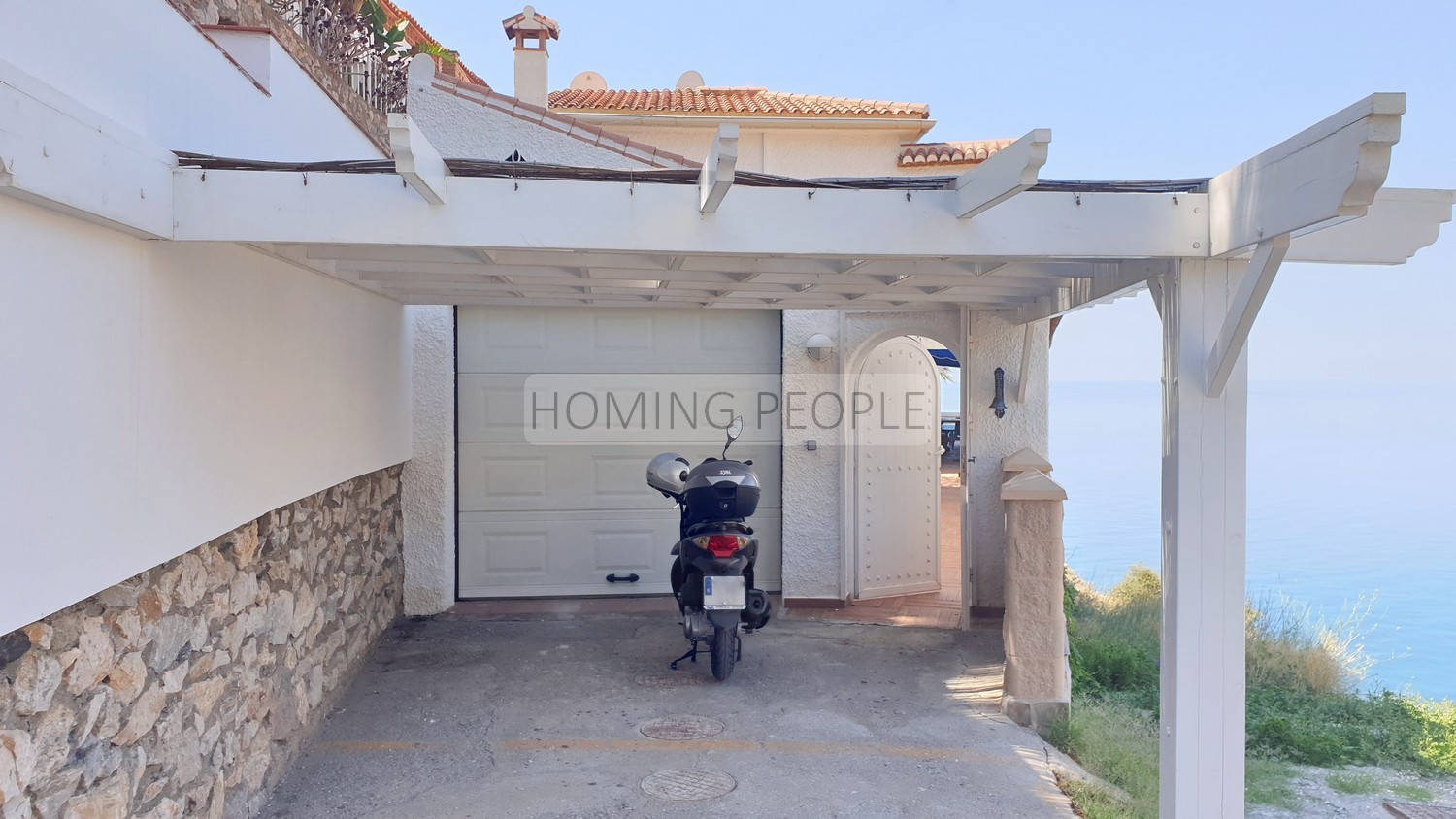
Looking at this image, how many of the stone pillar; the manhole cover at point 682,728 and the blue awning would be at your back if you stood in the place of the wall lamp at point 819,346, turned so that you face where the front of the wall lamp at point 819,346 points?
1

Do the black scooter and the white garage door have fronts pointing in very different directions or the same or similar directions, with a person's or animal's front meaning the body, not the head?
very different directions

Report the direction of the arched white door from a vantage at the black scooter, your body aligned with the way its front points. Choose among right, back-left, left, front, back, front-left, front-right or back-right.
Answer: front-right

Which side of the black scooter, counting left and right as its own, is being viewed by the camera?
back

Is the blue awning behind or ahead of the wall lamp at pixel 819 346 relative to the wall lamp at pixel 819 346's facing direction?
behind

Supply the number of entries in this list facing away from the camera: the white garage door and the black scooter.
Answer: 1

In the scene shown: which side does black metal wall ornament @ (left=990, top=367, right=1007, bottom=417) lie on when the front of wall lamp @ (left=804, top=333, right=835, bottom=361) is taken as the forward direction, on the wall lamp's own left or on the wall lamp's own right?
on the wall lamp's own left

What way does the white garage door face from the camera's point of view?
toward the camera

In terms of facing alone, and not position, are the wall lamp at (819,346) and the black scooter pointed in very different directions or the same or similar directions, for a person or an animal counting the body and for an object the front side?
very different directions

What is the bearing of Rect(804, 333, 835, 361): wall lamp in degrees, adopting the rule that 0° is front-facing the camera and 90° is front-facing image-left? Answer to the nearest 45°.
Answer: approximately 0°

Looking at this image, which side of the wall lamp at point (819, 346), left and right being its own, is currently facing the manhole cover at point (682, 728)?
front

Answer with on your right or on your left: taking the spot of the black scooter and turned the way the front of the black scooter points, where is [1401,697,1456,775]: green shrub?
on your right

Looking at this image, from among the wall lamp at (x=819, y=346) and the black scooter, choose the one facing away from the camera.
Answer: the black scooter

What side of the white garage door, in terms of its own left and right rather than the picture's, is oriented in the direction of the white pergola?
front

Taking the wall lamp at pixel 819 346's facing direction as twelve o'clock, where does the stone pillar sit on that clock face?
The stone pillar is roughly at 11 o'clock from the wall lamp.
